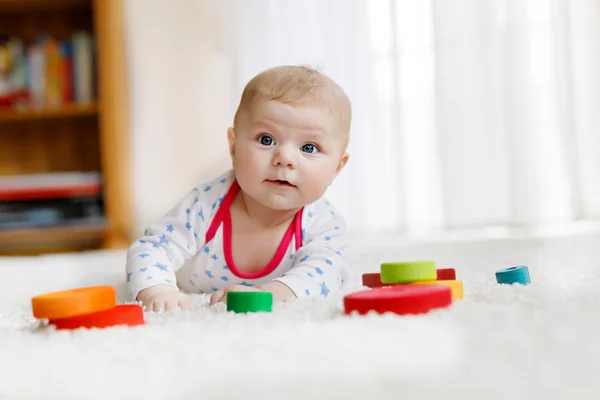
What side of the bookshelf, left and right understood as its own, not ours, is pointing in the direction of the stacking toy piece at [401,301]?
front

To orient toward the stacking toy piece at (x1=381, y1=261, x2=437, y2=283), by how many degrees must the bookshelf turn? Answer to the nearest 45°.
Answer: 0° — it already faces it

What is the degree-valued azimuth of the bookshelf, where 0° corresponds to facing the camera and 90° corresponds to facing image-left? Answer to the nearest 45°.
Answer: approximately 0°

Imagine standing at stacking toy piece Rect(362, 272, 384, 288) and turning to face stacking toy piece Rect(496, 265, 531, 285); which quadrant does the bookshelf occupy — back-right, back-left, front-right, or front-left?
back-left

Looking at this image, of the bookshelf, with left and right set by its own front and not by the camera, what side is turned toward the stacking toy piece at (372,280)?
front

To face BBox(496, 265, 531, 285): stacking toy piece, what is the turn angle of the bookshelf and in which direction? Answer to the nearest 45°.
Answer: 0° — it already faces it

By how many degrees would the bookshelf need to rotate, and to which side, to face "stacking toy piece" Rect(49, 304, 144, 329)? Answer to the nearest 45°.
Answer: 0° — it already faces it

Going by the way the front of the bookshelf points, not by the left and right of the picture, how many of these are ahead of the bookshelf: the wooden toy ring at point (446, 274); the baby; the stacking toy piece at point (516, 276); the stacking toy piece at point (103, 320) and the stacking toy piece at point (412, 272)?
5

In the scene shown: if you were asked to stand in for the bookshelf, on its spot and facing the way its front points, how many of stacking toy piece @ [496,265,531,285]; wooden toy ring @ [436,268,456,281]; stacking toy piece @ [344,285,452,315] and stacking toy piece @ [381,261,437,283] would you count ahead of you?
4

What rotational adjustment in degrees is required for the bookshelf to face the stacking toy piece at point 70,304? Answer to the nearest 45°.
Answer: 0° — it already faces it
